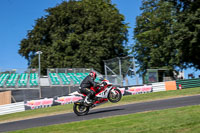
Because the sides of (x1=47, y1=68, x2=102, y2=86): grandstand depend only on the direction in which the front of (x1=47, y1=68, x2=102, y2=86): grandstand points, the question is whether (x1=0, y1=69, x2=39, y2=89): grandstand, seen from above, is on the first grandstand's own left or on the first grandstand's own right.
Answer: on the first grandstand's own right

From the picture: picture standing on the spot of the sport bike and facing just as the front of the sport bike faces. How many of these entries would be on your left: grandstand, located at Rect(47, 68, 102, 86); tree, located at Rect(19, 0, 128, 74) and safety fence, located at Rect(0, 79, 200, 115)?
3

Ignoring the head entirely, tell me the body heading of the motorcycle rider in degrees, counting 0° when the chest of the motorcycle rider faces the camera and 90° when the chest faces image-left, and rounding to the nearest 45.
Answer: approximately 270°

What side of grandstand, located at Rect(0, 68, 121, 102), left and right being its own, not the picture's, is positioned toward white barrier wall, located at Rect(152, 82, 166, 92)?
left

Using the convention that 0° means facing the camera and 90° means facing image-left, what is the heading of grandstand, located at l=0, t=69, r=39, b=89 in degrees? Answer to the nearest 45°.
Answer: approximately 0°

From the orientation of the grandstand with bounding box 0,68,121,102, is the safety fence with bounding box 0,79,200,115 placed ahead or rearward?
ahead

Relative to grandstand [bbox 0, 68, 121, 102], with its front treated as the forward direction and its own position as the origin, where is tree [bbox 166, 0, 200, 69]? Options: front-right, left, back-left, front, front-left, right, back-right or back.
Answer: left

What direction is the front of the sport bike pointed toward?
to the viewer's right

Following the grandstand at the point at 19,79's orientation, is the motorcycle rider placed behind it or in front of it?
in front

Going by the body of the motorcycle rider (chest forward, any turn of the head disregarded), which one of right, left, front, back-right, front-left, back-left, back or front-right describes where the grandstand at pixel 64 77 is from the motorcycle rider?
left

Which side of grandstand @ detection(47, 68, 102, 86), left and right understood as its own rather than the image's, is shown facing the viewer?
front

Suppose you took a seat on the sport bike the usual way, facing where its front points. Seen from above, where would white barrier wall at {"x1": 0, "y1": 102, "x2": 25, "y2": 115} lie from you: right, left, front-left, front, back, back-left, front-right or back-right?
back-left
